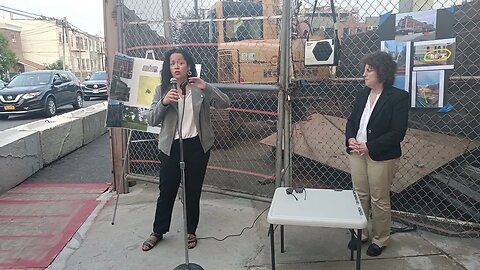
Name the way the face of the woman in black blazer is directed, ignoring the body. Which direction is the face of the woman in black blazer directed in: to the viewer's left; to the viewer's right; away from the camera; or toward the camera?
to the viewer's left

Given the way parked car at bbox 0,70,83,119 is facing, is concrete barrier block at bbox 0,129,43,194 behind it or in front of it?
in front

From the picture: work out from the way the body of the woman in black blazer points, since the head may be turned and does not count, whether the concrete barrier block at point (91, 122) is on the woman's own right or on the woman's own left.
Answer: on the woman's own right

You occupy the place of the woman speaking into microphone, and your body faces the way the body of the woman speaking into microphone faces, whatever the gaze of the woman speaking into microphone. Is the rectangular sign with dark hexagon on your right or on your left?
on your left

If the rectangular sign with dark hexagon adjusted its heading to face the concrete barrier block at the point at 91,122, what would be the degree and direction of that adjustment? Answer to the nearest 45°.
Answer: approximately 135° to its right

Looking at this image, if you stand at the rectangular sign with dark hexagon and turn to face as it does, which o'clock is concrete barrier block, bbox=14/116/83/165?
The concrete barrier block is roughly at 4 o'clock from the rectangular sign with dark hexagon.

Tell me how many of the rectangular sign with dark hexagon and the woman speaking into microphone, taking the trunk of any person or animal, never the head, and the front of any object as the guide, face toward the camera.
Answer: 2

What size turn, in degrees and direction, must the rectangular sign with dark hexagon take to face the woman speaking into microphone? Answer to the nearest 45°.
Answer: approximately 45° to its right

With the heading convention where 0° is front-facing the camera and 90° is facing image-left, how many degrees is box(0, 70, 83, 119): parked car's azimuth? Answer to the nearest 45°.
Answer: approximately 45°

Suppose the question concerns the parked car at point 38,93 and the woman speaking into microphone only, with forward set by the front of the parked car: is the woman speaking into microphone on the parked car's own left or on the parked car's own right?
on the parked car's own left

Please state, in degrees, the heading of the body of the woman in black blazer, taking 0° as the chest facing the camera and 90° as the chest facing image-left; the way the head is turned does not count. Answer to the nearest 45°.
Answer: approximately 45°

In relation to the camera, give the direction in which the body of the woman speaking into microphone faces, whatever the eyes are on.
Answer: toward the camera

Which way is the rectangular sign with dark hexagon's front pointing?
toward the camera

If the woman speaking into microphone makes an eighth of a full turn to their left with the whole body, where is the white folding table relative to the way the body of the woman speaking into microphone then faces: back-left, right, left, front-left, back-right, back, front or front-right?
front
